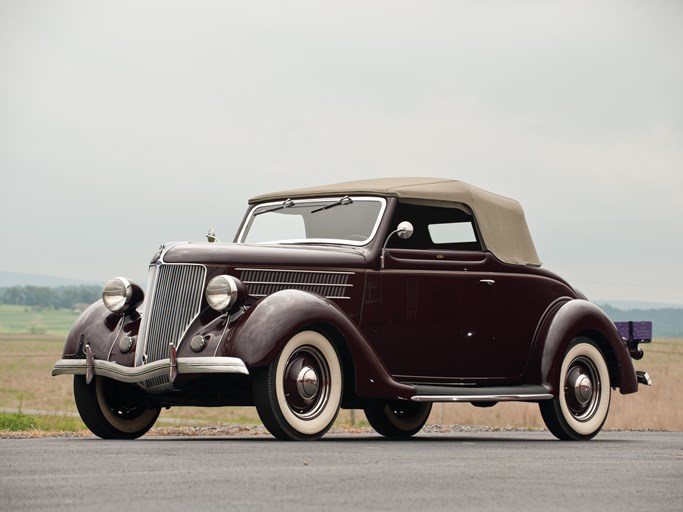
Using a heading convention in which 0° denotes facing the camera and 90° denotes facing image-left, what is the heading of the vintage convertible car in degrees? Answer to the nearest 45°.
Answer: approximately 45°
